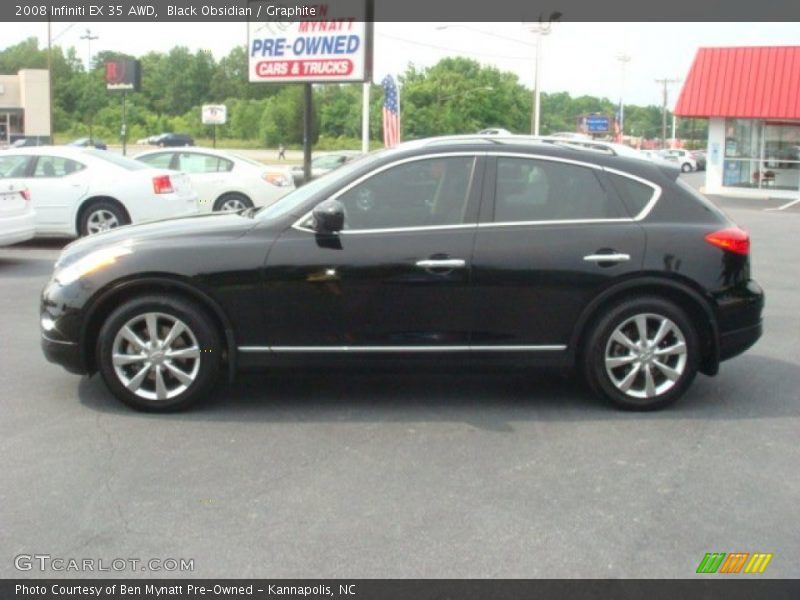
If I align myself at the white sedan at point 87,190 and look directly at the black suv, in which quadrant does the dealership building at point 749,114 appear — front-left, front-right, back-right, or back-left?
back-left

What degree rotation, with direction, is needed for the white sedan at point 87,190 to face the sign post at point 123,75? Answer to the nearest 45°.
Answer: approximately 45° to its right

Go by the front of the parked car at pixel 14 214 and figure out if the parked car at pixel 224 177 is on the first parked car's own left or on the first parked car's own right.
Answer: on the first parked car's own right

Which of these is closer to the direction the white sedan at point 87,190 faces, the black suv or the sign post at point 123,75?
the sign post

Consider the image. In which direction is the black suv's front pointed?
to the viewer's left

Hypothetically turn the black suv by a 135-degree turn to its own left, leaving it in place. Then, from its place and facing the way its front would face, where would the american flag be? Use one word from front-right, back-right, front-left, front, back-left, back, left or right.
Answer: back-left

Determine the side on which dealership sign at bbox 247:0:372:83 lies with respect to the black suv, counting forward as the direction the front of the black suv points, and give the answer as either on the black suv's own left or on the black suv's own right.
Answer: on the black suv's own right

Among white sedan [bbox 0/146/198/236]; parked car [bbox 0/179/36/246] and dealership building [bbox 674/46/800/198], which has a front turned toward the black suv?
the dealership building

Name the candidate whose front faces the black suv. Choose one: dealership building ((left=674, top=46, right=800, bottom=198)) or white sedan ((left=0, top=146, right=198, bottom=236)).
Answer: the dealership building

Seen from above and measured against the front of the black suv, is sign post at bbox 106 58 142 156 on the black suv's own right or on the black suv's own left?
on the black suv's own right

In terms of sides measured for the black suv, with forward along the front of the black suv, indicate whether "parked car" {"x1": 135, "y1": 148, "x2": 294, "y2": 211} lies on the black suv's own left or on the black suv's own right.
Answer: on the black suv's own right

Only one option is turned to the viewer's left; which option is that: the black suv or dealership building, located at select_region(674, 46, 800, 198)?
the black suv

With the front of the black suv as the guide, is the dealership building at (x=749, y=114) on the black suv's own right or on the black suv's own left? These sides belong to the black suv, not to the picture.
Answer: on the black suv's own right
